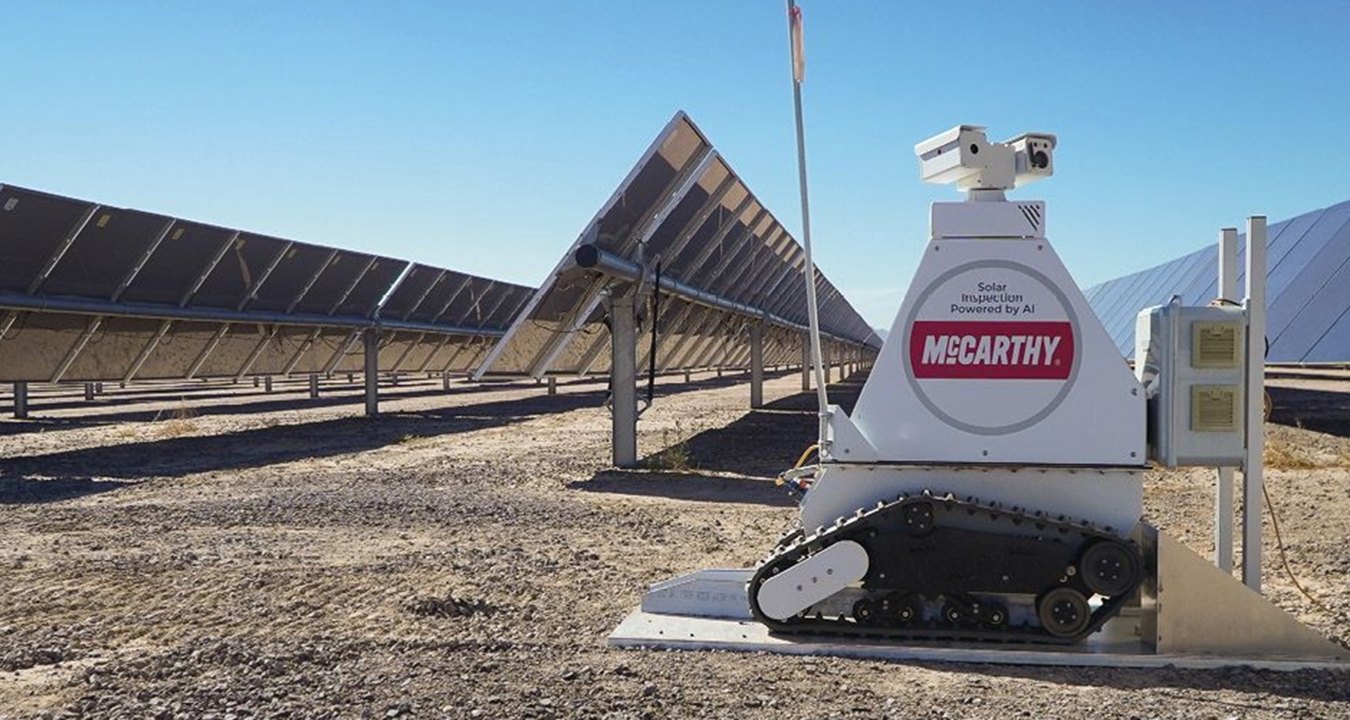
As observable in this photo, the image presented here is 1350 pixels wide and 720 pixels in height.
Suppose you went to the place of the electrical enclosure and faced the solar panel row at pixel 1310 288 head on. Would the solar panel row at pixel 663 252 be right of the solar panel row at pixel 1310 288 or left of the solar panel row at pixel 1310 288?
left

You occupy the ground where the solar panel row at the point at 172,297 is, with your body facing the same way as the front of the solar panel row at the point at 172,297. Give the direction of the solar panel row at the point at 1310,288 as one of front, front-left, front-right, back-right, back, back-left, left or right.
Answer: back-right

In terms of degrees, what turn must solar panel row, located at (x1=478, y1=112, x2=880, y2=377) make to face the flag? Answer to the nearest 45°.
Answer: approximately 135° to its left

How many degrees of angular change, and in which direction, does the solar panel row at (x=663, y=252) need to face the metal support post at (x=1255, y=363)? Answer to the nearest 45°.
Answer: approximately 135° to its left

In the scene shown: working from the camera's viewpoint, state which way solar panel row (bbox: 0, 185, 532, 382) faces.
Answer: facing away from the viewer and to the left of the viewer
